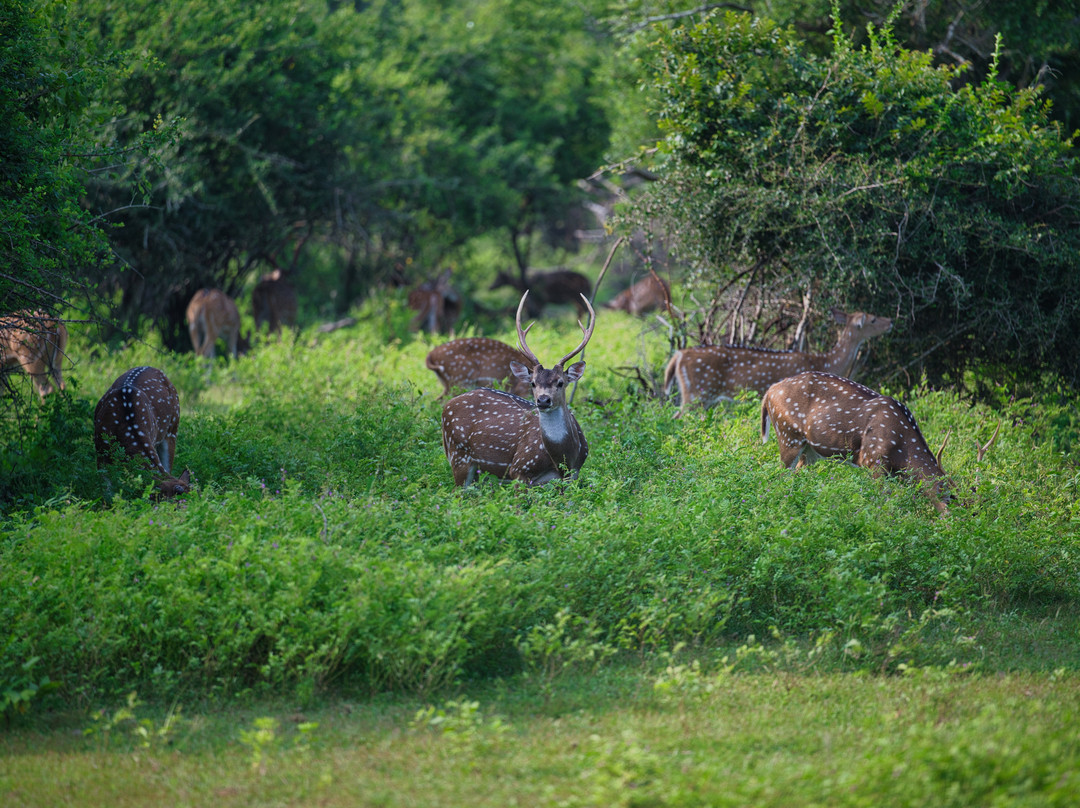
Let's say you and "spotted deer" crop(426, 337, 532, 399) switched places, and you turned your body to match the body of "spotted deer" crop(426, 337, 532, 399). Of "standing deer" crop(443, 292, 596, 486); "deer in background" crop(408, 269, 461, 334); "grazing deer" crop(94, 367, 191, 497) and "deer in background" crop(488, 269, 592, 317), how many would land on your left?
2

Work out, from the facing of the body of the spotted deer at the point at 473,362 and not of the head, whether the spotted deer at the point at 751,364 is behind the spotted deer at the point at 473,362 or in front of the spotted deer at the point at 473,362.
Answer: in front

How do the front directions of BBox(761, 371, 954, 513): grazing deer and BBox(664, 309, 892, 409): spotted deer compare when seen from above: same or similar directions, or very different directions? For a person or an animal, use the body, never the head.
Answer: same or similar directions

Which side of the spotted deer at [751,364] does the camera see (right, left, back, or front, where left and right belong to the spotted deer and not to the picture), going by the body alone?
right

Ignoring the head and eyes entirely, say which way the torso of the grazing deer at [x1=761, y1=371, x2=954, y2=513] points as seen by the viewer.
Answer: to the viewer's right

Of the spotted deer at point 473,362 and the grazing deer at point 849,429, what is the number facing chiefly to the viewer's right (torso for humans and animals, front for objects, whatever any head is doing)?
2

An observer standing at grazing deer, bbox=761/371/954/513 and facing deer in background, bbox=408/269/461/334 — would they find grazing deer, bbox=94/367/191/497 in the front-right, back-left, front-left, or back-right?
front-left

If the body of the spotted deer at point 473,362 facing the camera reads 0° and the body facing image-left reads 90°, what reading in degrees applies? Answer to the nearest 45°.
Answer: approximately 270°

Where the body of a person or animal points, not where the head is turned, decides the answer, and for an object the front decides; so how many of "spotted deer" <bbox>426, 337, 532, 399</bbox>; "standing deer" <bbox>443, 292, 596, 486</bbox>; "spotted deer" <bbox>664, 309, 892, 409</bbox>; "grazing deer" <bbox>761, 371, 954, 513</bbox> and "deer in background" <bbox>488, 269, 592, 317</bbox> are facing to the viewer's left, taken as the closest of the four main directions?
1

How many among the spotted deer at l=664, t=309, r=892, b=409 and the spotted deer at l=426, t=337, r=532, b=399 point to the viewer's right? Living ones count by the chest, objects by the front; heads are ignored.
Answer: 2

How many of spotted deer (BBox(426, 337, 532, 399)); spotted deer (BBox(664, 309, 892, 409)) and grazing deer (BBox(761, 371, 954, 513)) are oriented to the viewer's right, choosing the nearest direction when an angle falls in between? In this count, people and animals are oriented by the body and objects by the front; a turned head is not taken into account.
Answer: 3

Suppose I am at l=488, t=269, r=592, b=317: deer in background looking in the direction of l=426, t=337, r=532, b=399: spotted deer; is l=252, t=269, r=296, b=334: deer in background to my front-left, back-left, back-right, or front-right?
front-right
